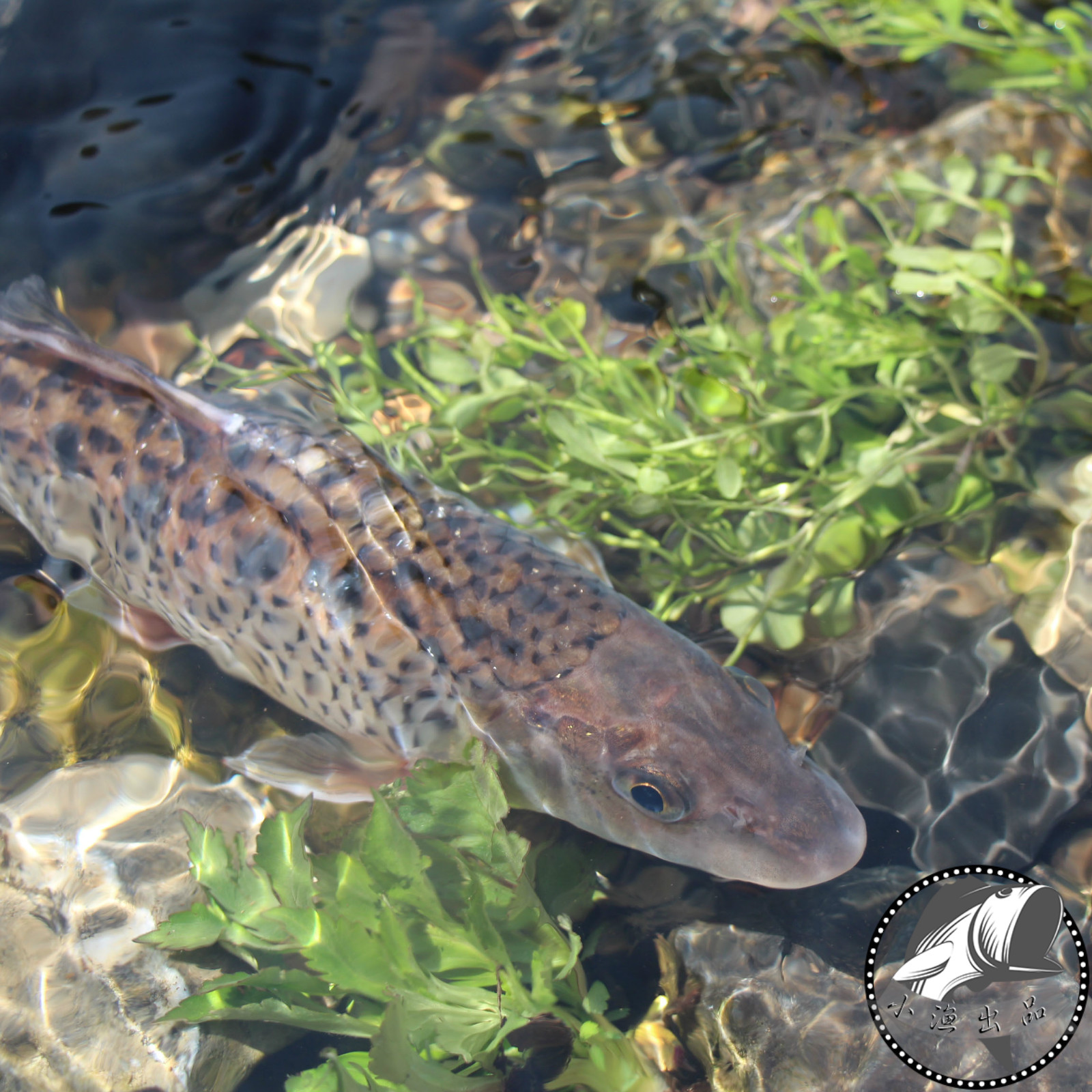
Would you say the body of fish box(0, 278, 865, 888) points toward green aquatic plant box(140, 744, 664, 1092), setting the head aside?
no

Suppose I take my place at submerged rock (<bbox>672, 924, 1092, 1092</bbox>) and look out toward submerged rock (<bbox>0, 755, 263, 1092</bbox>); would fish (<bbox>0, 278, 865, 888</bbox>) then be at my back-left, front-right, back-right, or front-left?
front-right

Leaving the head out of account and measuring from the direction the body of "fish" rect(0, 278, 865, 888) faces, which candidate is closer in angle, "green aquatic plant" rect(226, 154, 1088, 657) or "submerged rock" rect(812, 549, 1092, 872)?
the submerged rock

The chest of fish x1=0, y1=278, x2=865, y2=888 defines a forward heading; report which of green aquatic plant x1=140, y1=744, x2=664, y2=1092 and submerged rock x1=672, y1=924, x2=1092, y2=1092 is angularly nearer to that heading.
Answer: the submerged rock

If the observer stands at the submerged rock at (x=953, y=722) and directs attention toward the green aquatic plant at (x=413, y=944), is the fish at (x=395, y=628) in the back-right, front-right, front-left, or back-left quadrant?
front-right

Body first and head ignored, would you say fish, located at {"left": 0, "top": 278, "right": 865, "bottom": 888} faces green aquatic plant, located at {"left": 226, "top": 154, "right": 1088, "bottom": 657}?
no

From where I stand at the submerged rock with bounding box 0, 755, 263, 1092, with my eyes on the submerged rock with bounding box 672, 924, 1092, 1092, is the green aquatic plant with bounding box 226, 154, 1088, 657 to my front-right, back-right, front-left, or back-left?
front-left

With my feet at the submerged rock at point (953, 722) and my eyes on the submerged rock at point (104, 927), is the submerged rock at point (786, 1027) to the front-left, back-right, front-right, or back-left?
front-left

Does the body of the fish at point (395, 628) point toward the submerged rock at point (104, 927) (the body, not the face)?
no

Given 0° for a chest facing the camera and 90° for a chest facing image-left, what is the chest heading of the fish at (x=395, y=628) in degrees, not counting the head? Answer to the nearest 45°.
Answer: approximately 315°
